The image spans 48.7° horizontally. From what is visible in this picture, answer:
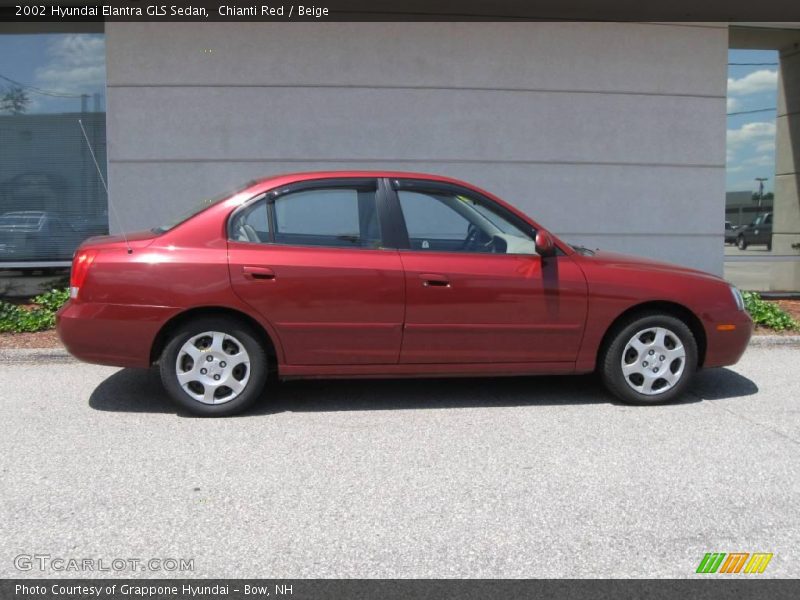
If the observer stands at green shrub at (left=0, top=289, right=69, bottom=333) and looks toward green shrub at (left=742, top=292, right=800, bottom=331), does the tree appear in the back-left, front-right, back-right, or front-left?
back-left

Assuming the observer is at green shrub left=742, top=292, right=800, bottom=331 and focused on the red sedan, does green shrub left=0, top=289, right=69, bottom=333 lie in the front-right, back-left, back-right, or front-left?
front-right

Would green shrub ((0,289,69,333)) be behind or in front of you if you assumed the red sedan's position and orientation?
behind

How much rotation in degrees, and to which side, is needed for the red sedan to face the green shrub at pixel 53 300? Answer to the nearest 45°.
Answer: approximately 135° to its left

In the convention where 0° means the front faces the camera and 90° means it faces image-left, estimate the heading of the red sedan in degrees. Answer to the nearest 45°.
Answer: approximately 270°

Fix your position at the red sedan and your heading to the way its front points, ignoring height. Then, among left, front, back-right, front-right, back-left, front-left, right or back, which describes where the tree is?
back-left

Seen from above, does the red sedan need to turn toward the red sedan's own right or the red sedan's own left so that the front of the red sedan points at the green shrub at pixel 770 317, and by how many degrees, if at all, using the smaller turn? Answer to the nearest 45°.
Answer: approximately 45° to the red sedan's own left
